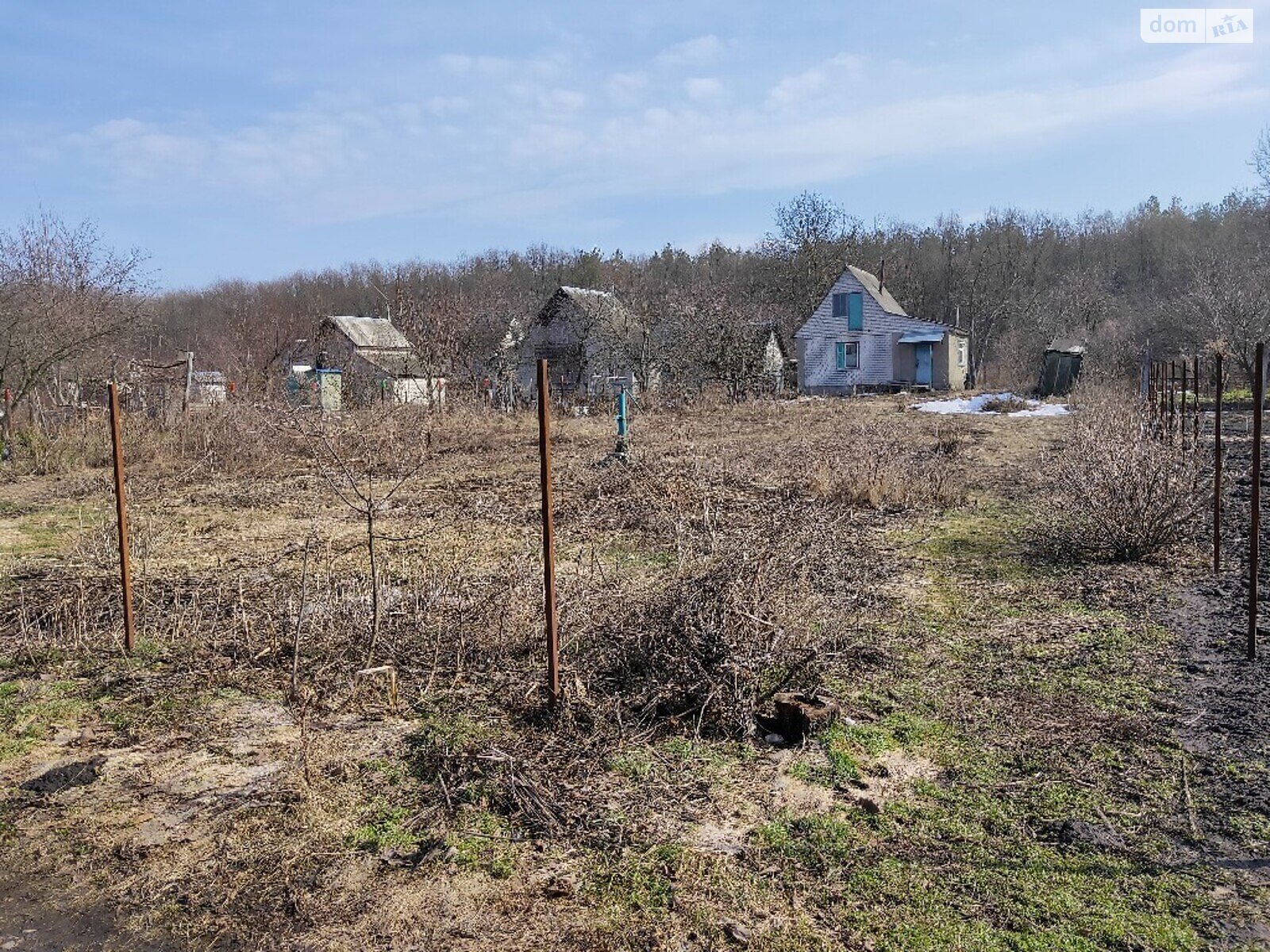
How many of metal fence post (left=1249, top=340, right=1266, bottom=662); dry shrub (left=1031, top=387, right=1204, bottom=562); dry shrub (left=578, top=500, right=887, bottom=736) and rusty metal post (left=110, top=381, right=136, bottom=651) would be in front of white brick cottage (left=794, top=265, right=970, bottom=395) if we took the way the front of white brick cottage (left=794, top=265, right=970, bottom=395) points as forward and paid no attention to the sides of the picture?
4

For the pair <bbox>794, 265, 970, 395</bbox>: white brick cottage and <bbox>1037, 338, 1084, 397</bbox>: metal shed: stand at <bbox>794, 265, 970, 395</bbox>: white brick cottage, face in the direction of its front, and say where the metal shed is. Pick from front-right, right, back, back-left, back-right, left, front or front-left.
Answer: front-left

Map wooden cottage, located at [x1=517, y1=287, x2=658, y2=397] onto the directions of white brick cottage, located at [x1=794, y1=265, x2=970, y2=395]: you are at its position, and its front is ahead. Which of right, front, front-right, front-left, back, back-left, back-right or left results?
front-right

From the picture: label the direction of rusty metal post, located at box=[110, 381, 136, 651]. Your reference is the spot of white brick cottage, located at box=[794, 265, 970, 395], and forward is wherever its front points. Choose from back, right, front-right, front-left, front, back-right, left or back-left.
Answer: front

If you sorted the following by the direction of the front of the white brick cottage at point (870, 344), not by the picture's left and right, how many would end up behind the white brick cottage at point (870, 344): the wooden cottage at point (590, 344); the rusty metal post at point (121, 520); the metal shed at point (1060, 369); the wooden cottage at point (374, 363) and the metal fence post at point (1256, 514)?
0

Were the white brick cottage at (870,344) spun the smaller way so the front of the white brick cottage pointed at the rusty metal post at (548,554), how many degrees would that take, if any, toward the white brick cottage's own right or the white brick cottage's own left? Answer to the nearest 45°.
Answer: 0° — it already faces it

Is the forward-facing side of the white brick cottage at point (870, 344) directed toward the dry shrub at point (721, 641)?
yes

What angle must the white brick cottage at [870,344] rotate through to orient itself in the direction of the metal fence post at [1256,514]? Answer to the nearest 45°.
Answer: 0° — it already faces it

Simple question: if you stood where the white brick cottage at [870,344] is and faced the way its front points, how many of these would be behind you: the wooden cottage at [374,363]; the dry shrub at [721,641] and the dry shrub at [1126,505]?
0

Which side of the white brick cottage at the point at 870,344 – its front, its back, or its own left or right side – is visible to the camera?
front

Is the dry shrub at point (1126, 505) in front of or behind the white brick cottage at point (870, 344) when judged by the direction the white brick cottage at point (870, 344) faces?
in front

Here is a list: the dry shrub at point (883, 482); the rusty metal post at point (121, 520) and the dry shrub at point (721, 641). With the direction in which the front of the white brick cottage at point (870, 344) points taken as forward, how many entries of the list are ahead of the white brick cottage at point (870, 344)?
3

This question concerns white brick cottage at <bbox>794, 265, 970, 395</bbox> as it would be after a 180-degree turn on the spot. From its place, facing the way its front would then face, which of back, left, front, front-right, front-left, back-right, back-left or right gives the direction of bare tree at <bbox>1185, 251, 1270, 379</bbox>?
back-right

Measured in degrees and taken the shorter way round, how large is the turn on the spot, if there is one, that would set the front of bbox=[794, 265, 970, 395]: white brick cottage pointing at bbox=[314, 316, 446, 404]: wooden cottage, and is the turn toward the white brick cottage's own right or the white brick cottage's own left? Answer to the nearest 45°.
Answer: approximately 45° to the white brick cottage's own right
